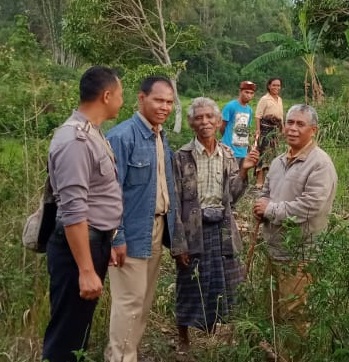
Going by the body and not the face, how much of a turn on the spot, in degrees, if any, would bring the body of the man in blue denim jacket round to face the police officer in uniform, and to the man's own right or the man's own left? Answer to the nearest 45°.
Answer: approximately 90° to the man's own right

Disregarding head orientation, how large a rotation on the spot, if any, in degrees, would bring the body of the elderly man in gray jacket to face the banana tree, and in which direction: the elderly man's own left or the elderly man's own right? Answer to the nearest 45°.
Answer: approximately 135° to the elderly man's own right

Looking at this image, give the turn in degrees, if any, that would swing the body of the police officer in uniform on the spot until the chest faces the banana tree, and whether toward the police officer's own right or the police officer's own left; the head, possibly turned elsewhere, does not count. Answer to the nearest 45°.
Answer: approximately 45° to the police officer's own left

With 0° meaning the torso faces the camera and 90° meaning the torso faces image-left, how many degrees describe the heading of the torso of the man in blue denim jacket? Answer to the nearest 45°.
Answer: approximately 315°

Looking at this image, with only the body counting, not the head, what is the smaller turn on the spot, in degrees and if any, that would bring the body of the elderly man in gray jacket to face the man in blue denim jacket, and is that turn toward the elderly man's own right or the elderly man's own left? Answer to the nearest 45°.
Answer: approximately 45° to the elderly man's own right

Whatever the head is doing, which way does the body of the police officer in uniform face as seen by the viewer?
to the viewer's right

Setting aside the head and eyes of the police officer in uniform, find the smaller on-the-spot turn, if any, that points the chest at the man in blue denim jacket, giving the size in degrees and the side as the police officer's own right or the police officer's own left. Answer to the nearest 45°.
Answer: approximately 45° to the police officer's own left

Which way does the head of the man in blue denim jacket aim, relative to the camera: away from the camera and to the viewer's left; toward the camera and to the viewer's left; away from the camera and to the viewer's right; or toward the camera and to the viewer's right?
toward the camera and to the viewer's right

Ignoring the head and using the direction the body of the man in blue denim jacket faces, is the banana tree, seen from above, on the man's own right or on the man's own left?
on the man's own left
